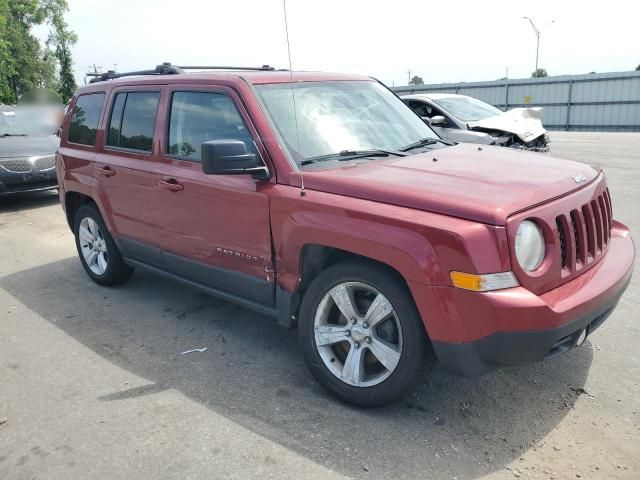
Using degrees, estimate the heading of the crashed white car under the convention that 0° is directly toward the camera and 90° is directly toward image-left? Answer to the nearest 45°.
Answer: approximately 315°

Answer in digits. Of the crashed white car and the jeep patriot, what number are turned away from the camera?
0

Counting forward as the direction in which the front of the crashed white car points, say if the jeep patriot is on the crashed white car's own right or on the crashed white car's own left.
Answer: on the crashed white car's own right

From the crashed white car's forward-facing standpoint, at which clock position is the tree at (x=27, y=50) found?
The tree is roughly at 6 o'clock from the crashed white car.

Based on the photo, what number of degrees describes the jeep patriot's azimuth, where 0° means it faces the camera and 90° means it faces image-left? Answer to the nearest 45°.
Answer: approximately 315°

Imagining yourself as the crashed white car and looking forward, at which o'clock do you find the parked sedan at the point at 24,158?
The parked sedan is roughly at 4 o'clock from the crashed white car.

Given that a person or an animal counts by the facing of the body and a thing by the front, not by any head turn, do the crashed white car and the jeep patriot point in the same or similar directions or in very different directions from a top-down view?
same or similar directions

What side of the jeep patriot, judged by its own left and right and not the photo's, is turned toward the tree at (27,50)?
back

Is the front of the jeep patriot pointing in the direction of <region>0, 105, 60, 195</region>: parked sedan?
no
